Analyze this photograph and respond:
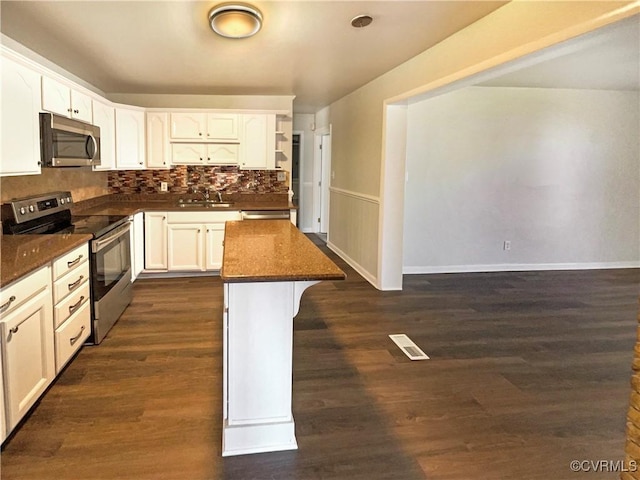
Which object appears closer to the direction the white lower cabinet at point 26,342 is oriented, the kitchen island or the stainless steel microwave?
the kitchen island

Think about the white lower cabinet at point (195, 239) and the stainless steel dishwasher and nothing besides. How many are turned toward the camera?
2

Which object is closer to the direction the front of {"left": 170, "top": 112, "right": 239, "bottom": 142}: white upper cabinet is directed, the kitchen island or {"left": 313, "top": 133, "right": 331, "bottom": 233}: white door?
the kitchen island

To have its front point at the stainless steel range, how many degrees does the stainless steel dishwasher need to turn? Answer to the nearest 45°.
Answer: approximately 45° to its right

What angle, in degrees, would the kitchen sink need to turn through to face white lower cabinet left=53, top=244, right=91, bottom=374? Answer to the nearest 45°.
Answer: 0° — it already faces it

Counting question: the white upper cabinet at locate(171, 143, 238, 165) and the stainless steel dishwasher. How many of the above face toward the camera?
2
